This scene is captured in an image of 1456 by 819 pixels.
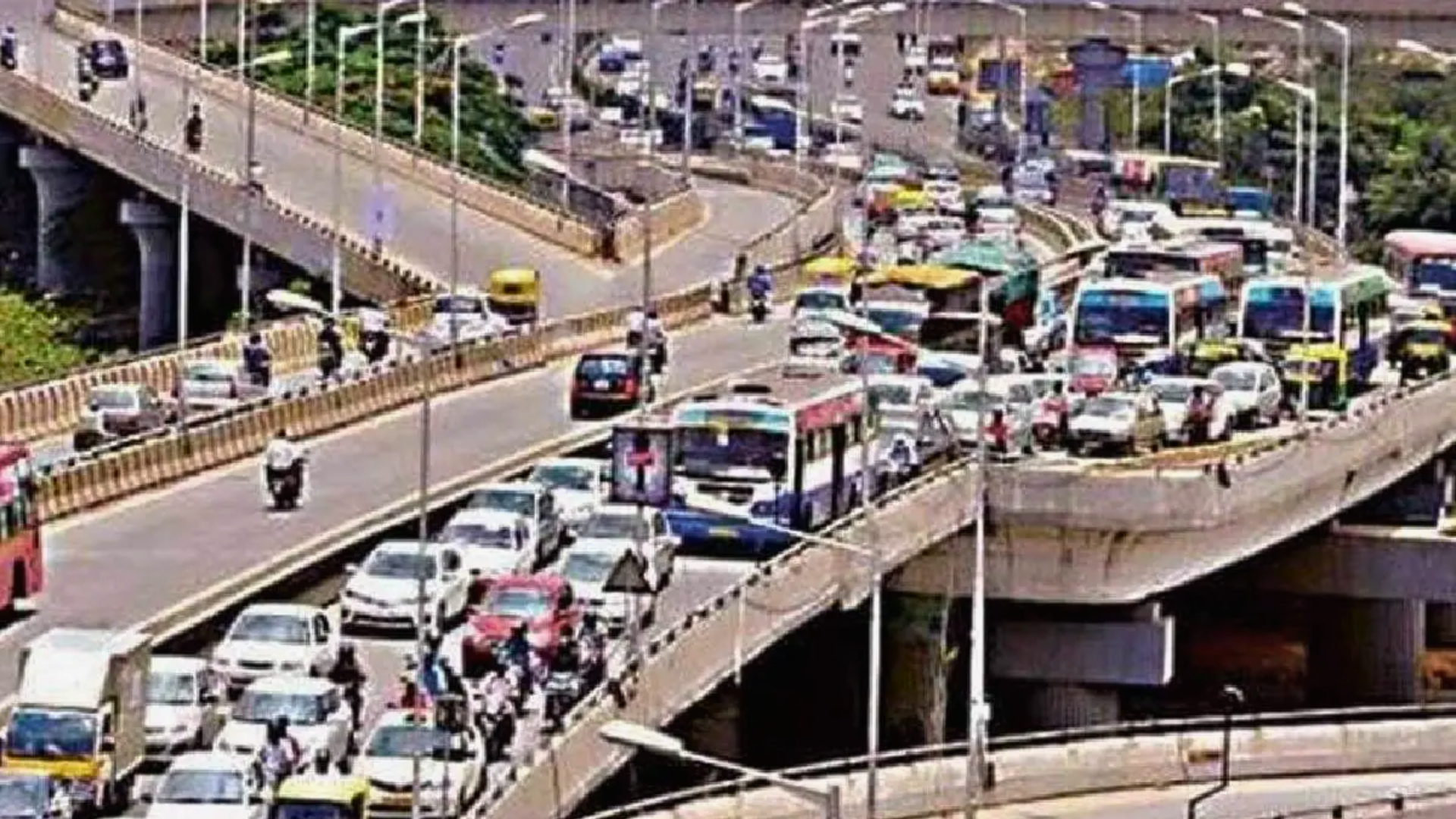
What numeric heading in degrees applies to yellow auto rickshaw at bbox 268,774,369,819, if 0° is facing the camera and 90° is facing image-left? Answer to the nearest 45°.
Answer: approximately 45°

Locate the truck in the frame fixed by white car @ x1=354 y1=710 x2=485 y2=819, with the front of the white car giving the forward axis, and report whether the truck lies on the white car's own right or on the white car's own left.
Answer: on the white car's own right

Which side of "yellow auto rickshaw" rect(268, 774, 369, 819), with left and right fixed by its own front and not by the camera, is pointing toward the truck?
right

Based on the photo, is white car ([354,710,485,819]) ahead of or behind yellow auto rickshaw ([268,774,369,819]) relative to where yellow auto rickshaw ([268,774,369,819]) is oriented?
behind

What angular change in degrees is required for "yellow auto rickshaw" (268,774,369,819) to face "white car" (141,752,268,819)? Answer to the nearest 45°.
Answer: approximately 90° to its right

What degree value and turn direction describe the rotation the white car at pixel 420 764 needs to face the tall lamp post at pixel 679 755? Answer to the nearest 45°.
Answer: approximately 45° to its left

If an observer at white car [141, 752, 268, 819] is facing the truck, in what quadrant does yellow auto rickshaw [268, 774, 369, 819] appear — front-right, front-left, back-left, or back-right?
back-right

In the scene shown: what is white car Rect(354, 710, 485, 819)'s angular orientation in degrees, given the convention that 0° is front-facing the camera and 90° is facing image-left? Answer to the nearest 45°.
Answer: approximately 45°

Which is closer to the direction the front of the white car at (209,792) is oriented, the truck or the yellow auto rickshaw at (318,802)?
the yellow auto rickshaw
